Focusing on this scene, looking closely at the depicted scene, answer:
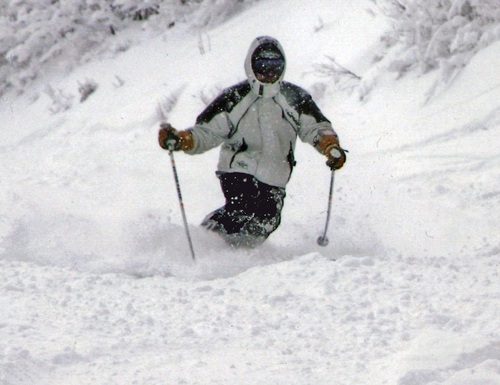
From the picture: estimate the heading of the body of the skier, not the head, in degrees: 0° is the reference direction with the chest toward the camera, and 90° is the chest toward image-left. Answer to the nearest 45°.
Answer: approximately 0°
